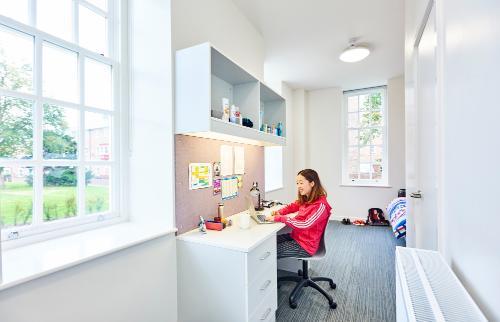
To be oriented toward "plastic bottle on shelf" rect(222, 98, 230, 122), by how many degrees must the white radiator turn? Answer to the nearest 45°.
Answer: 0° — it already faces it

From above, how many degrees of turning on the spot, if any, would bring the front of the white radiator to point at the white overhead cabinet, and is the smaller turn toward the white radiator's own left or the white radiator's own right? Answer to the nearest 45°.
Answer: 0° — it already faces it

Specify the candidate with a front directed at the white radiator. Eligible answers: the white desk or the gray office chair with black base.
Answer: the white desk

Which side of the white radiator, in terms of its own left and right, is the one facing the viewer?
left

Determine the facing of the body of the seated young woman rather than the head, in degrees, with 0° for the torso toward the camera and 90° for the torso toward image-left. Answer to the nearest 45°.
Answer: approximately 90°

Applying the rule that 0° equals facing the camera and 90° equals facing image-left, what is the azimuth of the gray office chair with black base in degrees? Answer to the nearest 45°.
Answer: approximately 90°

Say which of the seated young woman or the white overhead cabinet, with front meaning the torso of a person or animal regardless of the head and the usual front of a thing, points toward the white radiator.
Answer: the white overhead cabinet

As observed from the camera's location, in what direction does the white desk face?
facing the viewer and to the right of the viewer
